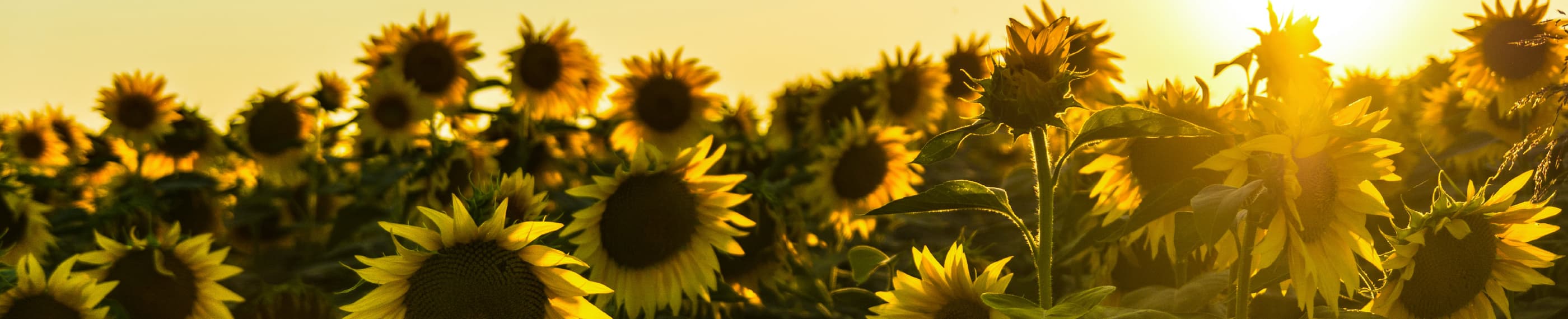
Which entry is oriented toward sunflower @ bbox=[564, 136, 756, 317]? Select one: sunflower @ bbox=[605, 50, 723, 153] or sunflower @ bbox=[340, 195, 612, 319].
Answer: sunflower @ bbox=[605, 50, 723, 153]

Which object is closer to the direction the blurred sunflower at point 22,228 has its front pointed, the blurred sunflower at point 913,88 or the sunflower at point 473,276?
the sunflower

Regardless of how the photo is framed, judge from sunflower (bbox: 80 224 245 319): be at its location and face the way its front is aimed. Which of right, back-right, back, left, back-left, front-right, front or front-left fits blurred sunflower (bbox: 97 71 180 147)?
back

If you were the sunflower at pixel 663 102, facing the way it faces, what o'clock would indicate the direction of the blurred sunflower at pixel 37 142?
The blurred sunflower is roughly at 4 o'clock from the sunflower.

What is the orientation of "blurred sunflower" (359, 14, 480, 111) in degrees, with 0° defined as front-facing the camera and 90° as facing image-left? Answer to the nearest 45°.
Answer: approximately 0°

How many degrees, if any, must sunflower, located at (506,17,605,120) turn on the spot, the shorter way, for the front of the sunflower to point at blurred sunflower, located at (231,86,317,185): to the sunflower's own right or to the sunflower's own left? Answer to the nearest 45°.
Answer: approximately 90° to the sunflower's own right

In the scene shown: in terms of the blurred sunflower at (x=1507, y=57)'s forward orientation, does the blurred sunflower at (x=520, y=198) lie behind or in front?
in front

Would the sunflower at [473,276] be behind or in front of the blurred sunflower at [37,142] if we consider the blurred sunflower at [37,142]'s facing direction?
in front

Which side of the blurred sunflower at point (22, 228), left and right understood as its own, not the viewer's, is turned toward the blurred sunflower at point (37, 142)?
back
